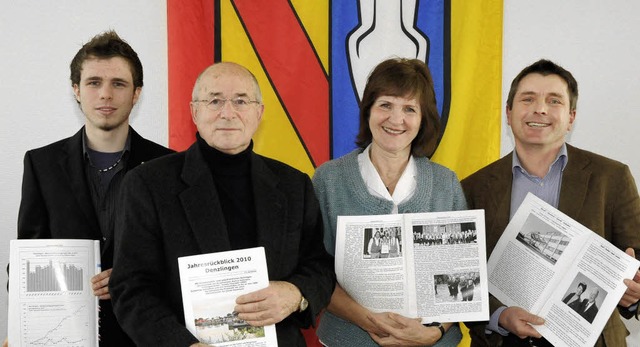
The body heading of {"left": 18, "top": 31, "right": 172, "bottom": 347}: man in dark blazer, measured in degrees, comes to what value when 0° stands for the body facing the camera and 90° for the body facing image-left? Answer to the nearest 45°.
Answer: approximately 0°

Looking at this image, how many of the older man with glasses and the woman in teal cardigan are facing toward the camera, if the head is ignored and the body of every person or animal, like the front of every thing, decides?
2

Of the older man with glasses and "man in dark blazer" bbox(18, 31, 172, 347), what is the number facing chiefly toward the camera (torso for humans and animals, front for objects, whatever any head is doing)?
2

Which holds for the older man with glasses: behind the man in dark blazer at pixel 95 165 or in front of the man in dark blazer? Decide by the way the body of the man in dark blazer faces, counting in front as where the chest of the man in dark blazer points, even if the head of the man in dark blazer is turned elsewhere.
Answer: in front

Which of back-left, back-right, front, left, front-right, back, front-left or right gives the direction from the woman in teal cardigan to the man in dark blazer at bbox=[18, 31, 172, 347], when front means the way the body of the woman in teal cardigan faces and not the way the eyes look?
right

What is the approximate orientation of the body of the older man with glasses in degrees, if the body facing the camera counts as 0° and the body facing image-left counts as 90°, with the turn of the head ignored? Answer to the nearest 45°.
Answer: approximately 0°

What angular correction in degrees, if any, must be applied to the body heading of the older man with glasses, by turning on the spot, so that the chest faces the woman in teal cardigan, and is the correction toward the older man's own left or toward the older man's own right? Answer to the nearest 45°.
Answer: approximately 135° to the older man's own left

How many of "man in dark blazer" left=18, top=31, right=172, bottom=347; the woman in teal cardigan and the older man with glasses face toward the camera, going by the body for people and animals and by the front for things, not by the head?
3
